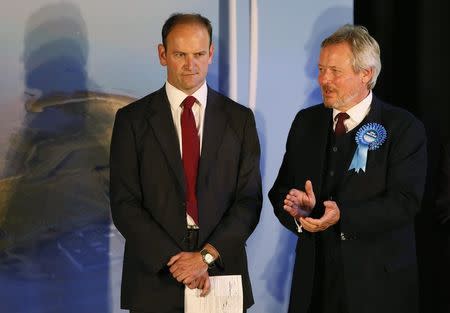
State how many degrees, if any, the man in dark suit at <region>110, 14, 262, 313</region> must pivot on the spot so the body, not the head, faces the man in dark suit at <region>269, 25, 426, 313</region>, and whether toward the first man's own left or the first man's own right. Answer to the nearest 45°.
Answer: approximately 90° to the first man's own left

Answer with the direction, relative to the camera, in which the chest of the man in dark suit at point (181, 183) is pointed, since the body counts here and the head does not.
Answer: toward the camera

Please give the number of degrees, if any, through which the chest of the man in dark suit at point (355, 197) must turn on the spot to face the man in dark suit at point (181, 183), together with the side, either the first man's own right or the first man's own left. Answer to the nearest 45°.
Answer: approximately 45° to the first man's own right

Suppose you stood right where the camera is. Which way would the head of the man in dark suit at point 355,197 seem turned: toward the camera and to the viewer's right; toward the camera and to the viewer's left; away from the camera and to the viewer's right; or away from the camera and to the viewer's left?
toward the camera and to the viewer's left

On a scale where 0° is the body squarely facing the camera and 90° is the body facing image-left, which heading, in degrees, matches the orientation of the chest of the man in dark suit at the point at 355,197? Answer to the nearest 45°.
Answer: approximately 45°

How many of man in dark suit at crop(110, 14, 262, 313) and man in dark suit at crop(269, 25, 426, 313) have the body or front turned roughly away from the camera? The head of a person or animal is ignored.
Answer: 0
